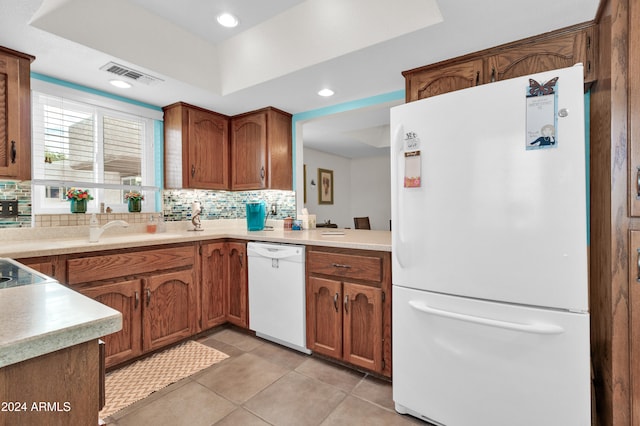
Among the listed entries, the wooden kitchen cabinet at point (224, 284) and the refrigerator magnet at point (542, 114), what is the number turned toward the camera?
2

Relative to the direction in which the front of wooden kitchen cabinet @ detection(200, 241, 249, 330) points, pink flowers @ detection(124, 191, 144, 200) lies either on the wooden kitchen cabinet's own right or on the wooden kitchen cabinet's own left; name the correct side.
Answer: on the wooden kitchen cabinet's own right

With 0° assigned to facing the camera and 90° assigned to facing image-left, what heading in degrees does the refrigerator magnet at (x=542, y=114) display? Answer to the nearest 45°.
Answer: approximately 0°

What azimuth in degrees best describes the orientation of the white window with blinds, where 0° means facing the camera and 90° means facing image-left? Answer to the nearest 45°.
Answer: approximately 315°

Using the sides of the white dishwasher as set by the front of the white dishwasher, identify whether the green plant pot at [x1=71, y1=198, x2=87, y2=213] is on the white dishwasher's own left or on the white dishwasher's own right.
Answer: on the white dishwasher's own right

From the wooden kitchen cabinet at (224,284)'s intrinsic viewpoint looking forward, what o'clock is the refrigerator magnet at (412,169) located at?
The refrigerator magnet is roughly at 11 o'clock from the wooden kitchen cabinet.

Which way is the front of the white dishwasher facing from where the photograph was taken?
facing the viewer and to the left of the viewer

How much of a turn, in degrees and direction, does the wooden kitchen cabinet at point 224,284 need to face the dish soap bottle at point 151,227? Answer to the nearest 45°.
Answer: approximately 135° to its right

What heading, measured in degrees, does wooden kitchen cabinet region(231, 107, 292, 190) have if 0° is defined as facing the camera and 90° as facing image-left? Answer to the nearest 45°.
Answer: approximately 45°

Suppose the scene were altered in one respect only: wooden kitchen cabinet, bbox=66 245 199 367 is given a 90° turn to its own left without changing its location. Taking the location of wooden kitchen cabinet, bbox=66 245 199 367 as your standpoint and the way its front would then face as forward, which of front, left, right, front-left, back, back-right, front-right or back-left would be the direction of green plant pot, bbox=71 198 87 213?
left

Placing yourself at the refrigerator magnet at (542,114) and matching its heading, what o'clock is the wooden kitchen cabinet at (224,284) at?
The wooden kitchen cabinet is roughly at 3 o'clock from the refrigerator magnet.
